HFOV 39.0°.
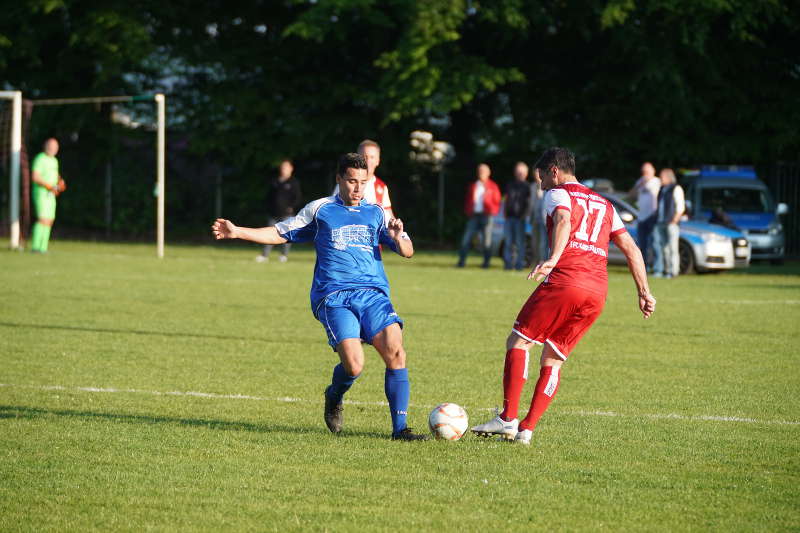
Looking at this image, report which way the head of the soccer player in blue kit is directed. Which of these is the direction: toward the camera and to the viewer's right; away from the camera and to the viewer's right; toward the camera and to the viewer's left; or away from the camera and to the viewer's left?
toward the camera and to the viewer's right

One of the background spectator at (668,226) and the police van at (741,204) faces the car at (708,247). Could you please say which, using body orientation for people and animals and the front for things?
the police van at (741,204)

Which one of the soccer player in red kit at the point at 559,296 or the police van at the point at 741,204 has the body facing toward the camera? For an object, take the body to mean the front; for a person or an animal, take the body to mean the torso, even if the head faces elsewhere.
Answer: the police van

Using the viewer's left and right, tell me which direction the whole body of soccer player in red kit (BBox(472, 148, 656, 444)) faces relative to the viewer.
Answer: facing away from the viewer and to the left of the viewer

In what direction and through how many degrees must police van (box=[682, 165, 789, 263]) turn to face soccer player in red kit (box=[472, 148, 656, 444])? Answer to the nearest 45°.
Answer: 0° — it already faces them

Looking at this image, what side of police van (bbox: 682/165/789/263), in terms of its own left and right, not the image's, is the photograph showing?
front

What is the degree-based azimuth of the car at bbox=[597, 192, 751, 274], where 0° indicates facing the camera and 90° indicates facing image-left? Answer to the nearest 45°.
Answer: approximately 315°

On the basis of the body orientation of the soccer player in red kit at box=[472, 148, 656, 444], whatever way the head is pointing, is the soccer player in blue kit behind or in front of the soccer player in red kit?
in front

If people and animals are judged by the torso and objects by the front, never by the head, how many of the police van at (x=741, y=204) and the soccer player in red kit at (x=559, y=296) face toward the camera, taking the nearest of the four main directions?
1

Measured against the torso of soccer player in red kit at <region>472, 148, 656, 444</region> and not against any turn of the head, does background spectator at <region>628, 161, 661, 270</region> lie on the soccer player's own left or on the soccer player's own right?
on the soccer player's own right

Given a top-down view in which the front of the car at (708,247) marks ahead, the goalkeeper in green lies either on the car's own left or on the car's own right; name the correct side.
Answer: on the car's own right

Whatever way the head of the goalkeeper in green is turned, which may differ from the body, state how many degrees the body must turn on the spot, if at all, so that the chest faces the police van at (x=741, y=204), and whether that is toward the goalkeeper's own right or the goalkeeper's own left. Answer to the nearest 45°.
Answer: approximately 45° to the goalkeeper's own left

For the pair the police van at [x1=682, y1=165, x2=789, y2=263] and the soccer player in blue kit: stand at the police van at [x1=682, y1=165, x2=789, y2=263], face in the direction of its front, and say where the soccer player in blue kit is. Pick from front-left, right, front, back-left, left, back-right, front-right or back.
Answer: front

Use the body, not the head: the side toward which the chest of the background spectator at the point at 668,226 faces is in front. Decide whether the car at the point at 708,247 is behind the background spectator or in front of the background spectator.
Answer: behind

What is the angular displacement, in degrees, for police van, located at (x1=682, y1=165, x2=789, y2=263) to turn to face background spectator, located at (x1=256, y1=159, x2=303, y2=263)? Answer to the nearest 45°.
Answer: approximately 45° to its right

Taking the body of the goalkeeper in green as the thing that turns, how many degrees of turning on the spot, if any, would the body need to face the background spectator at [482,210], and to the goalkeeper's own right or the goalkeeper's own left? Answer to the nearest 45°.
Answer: approximately 45° to the goalkeeper's own left

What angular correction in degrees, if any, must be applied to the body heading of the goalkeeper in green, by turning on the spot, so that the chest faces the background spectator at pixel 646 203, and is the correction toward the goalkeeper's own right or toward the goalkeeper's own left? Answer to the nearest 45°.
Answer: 0° — they already face them
